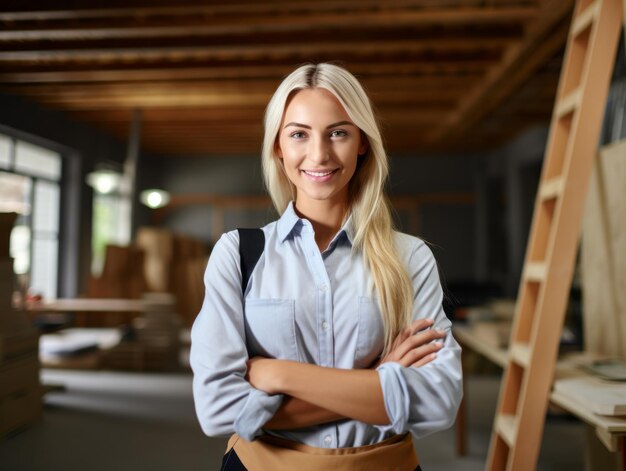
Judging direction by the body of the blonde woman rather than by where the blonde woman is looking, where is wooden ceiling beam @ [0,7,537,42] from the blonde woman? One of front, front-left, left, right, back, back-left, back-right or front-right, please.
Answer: back

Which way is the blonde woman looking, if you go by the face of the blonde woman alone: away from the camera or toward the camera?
toward the camera

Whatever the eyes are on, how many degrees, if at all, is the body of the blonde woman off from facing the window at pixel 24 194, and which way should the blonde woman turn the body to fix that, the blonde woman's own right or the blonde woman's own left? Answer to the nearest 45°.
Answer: approximately 135° to the blonde woman's own right

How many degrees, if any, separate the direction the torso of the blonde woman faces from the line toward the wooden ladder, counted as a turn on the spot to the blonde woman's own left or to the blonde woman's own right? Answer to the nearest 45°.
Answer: approximately 135° to the blonde woman's own left

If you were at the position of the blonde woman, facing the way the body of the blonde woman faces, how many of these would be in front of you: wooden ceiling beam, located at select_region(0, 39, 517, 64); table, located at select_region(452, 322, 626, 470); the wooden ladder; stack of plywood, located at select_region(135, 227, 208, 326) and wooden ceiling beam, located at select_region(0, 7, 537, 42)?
0

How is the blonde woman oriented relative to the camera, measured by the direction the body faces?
toward the camera

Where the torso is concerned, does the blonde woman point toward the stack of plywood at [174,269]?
no

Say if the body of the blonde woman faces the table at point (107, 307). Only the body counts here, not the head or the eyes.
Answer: no

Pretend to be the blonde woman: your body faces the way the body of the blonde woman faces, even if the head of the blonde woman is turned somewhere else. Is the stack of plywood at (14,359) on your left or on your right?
on your right

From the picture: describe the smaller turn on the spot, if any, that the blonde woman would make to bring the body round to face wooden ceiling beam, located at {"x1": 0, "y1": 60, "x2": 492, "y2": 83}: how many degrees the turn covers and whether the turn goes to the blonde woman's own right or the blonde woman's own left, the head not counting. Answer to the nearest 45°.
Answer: approximately 180°
